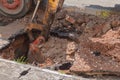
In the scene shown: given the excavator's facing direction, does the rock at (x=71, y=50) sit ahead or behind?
ahead

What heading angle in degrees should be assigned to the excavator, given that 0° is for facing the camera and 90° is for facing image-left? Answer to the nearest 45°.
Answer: approximately 270°
